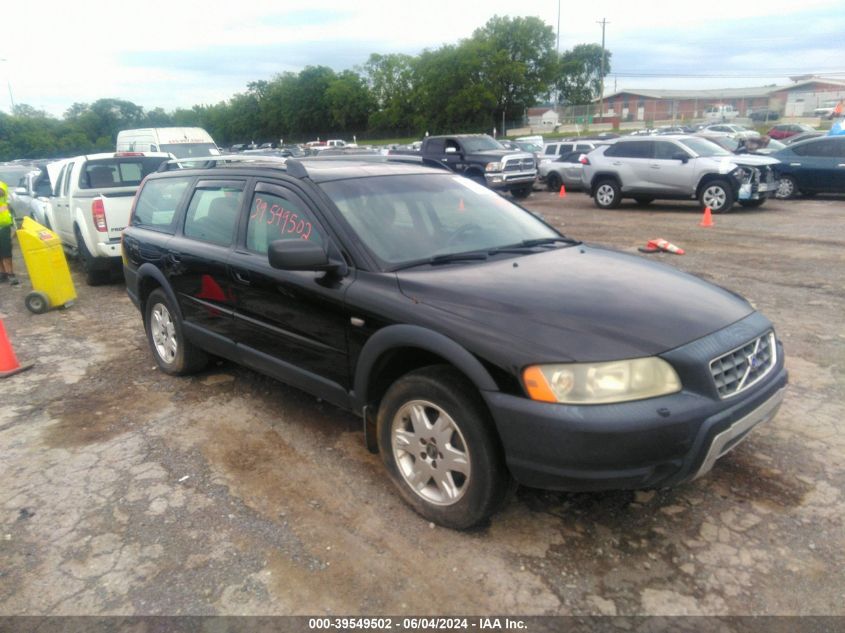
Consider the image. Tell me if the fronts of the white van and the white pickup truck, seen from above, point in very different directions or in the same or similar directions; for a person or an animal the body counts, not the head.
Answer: very different directions

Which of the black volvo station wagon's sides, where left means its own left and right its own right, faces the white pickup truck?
back

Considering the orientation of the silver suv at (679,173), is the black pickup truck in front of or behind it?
behind

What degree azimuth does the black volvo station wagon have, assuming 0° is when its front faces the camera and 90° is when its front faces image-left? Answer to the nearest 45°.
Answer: approximately 315°

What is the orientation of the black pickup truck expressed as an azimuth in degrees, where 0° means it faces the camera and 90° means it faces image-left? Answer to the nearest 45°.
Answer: approximately 315°

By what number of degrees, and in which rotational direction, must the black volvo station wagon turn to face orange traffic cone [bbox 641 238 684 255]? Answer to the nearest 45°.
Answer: approximately 90° to its left
